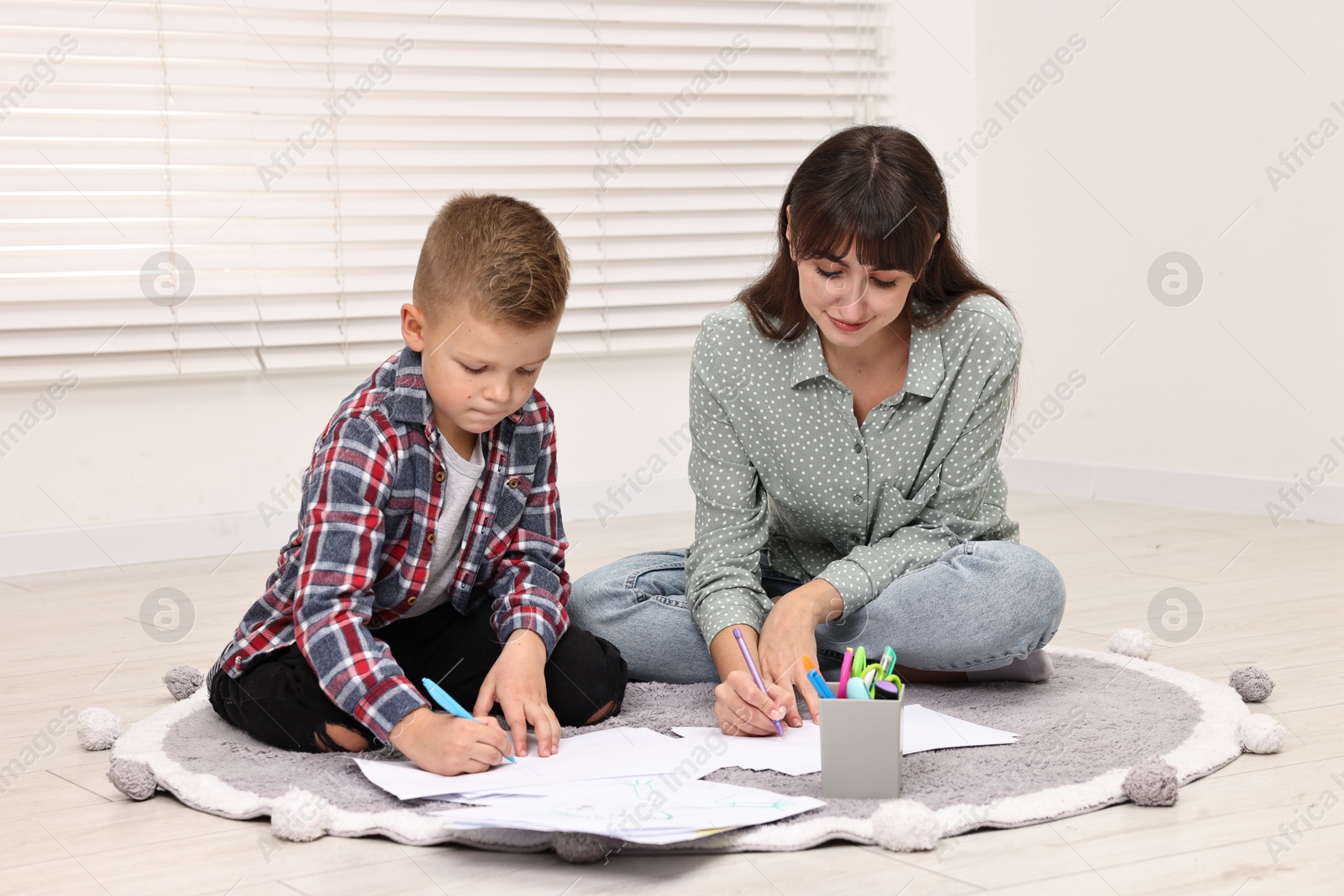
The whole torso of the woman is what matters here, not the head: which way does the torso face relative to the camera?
toward the camera

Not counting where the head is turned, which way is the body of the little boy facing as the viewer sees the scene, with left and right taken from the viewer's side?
facing the viewer and to the right of the viewer

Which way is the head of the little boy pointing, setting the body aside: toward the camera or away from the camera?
toward the camera

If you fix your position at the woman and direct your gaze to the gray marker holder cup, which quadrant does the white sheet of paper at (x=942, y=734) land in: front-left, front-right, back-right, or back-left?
front-left
